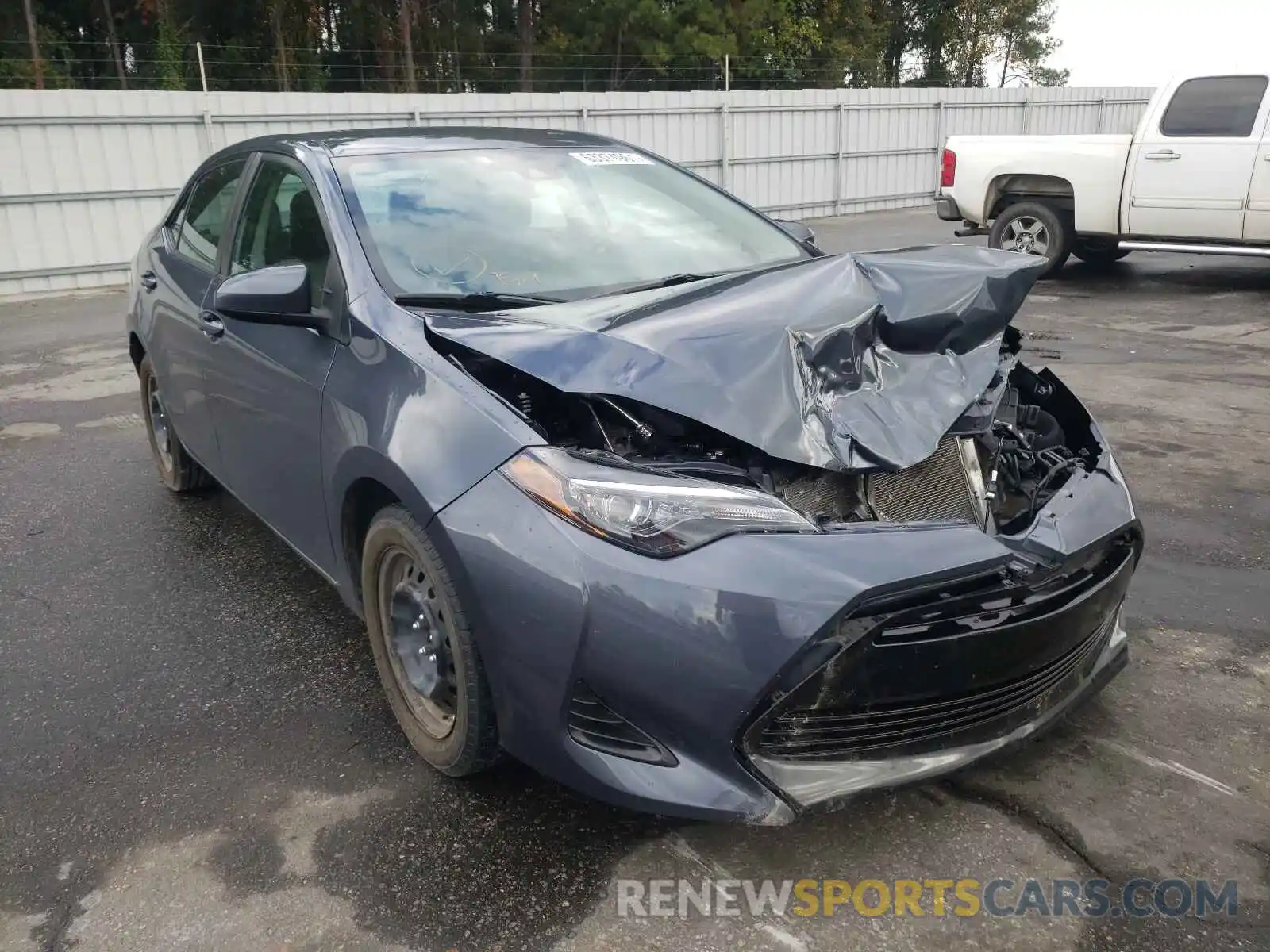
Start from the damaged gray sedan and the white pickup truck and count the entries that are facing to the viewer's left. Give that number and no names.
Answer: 0

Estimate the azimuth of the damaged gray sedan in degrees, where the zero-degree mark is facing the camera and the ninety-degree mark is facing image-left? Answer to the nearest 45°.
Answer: approximately 315°

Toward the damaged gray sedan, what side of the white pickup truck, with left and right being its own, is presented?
right

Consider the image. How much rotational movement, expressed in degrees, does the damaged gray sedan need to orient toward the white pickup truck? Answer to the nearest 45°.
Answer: approximately 90° to its left

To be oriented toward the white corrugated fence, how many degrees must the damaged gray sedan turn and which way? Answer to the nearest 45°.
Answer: approximately 135° to its left

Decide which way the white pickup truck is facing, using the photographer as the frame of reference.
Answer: facing to the right of the viewer
